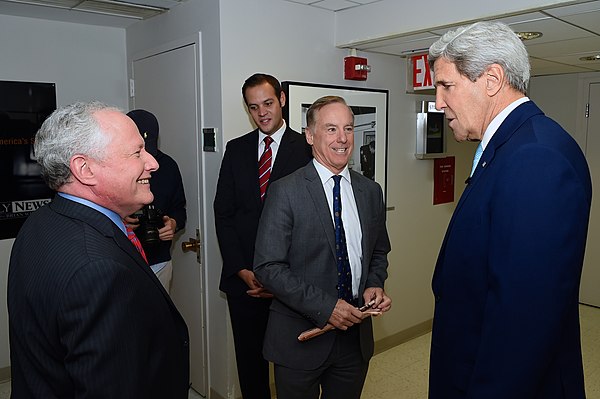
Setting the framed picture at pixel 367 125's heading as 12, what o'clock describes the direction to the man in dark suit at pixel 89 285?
The man in dark suit is roughly at 2 o'clock from the framed picture.

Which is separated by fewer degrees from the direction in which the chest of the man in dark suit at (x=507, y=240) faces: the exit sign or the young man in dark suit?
the young man in dark suit

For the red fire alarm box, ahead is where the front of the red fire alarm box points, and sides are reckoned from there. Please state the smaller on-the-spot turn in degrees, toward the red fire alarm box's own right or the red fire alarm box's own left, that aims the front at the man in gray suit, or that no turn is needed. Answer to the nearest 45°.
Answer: approximately 45° to the red fire alarm box's own right

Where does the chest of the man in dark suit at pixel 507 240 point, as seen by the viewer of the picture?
to the viewer's left

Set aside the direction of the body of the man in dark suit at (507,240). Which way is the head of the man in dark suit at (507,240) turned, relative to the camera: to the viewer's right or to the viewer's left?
to the viewer's left

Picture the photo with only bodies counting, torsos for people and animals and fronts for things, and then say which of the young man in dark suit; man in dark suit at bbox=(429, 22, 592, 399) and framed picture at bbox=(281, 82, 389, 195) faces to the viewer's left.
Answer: the man in dark suit

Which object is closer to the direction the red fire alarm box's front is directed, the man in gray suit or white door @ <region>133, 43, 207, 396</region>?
the man in gray suit

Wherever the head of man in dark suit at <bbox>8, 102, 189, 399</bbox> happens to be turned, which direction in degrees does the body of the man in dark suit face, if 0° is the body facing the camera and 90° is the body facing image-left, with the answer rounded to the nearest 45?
approximately 270°

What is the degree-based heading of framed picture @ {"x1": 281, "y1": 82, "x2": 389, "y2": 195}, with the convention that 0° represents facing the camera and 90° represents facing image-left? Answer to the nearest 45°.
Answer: approximately 315°

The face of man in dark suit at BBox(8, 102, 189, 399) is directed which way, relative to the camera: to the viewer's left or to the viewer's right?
to the viewer's right
